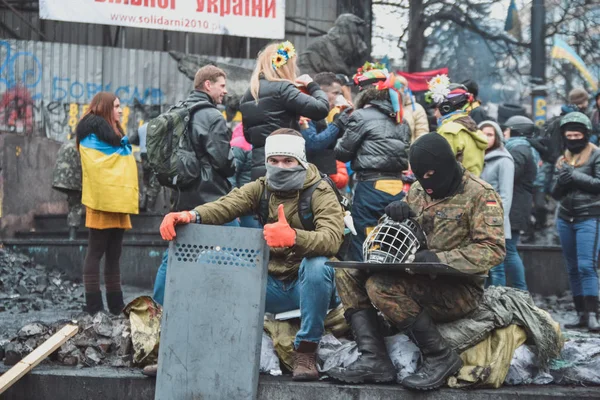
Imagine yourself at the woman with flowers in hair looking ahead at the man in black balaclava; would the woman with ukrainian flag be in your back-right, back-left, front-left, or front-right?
back-right

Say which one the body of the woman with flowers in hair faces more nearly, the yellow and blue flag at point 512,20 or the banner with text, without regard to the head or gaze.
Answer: the yellow and blue flag

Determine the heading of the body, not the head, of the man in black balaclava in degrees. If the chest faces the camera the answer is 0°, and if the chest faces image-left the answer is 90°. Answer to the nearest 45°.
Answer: approximately 45°

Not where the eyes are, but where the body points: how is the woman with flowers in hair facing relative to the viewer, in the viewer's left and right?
facing away from the viewer and to the right of the viewer

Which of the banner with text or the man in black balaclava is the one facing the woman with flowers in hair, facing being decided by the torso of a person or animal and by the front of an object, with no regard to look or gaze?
the banner with text

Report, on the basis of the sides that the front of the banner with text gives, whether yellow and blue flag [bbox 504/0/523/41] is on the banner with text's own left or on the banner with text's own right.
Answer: on the banner with text's own left

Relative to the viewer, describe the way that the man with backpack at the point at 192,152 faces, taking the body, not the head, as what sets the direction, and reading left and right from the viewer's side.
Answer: facing away from the viewer and to the right of the viewer

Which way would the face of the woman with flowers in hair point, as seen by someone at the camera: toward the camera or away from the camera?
away from the camera
